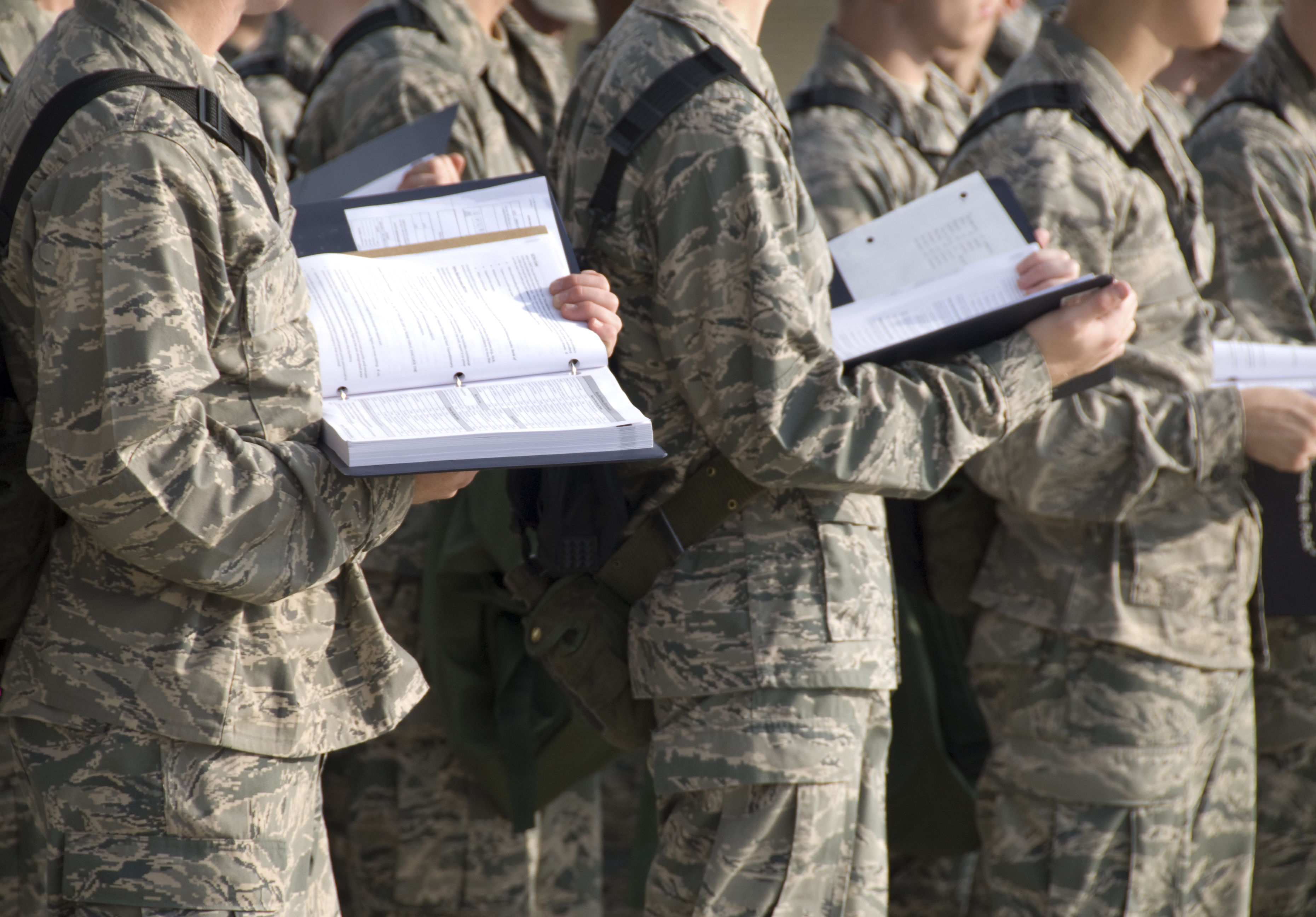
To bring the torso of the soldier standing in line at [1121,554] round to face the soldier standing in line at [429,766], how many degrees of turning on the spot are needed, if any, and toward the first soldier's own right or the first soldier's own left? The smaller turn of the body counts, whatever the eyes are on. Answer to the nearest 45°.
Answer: approximately 180°

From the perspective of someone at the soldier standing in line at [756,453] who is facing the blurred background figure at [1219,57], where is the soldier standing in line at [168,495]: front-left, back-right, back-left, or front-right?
back-left

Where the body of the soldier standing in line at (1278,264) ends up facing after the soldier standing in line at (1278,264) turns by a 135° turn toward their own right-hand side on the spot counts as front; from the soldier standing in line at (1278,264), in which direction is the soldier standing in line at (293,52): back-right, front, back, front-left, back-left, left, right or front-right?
front-right

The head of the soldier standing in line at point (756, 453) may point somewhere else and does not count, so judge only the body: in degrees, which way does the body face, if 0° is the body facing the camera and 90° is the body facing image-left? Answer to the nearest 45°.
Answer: approximately 270°

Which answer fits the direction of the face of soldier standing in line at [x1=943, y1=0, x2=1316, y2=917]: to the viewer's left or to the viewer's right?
to the viewer's right

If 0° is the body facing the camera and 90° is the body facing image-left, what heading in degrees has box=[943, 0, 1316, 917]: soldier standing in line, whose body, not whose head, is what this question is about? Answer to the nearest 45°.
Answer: approximately 270°

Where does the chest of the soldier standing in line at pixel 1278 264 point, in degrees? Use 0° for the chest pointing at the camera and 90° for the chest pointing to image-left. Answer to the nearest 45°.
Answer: approximately 270°

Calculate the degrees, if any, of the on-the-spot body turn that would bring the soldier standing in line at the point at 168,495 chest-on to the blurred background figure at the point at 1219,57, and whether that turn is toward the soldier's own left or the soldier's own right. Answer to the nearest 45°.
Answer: approximately 45° to the soldier's own left

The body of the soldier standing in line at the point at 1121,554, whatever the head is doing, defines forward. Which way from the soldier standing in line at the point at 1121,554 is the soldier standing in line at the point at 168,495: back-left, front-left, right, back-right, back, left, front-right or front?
back-right

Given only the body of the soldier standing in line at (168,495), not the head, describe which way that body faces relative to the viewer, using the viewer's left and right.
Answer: facing to the right of the viewer
